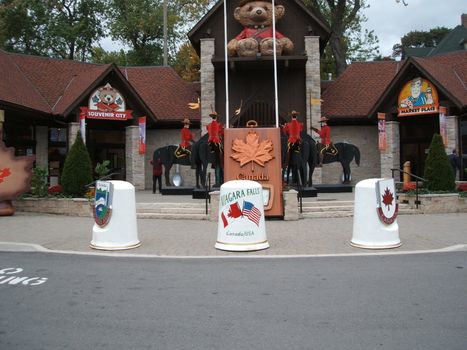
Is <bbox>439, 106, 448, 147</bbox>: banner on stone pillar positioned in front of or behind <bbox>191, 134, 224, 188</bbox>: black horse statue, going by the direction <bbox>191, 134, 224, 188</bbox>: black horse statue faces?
behind

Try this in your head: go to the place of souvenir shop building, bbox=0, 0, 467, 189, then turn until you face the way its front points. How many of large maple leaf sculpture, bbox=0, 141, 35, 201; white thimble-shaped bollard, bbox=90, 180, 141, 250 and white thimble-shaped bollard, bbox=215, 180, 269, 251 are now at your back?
0

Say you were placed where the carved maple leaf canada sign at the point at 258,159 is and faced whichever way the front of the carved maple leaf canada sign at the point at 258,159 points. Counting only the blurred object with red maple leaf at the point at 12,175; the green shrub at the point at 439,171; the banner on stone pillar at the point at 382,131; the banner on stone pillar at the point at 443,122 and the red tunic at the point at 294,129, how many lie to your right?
1

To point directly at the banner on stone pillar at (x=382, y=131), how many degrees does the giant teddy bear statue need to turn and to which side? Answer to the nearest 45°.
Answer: approximately 90° to its left

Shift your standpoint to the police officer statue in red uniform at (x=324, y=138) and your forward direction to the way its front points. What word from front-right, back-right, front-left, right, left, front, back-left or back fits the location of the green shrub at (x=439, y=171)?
back-left

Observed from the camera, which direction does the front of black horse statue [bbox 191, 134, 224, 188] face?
facing the viewer and to the left of the viewer

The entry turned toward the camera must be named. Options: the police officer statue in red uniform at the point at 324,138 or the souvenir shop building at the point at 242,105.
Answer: the souvenir shop building

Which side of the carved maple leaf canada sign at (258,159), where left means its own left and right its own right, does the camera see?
front

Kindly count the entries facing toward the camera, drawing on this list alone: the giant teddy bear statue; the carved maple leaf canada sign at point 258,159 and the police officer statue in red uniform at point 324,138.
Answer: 2

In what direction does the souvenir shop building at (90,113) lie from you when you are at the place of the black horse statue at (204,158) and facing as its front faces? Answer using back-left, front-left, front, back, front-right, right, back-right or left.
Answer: right

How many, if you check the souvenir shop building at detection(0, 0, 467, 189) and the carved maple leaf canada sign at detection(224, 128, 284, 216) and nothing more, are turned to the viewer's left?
0

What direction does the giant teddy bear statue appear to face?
toward the camera

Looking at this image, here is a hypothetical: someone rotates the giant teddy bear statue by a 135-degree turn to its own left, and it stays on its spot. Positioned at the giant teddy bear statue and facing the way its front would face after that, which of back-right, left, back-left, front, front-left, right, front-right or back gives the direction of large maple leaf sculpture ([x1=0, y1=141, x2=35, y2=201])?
back

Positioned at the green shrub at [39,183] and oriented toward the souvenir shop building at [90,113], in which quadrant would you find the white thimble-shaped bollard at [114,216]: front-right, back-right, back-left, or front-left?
back-right

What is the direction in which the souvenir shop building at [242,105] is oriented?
toward the camera

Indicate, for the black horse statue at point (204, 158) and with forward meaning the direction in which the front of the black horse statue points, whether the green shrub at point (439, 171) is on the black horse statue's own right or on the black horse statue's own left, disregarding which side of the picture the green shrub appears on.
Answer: on the black horse statue's own left

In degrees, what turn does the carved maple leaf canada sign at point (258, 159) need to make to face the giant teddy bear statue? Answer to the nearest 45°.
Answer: approximately 180°
